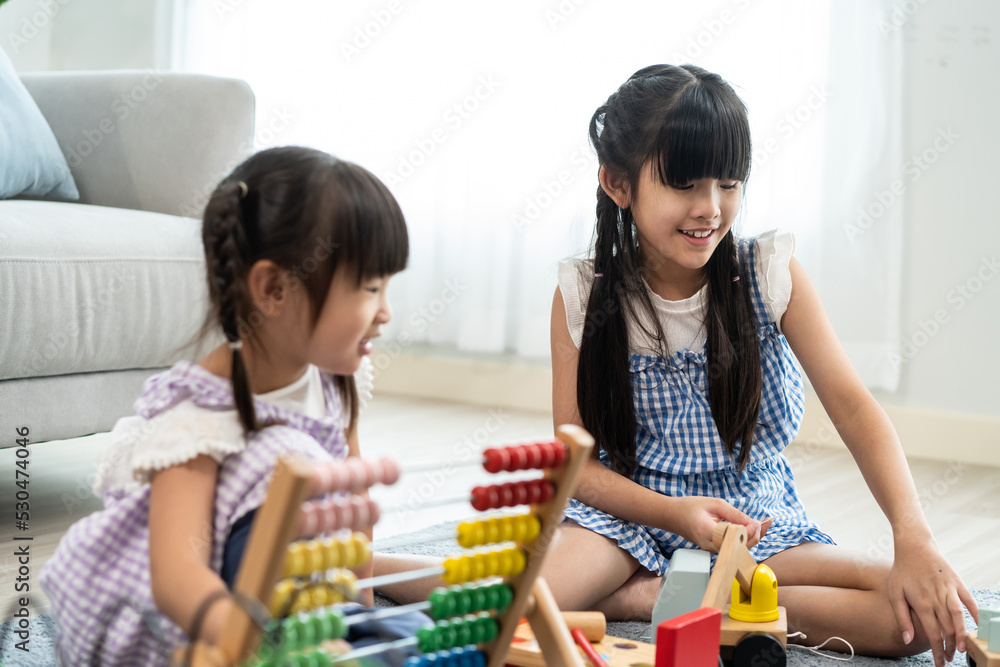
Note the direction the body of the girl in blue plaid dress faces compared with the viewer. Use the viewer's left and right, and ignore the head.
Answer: facing the viewer

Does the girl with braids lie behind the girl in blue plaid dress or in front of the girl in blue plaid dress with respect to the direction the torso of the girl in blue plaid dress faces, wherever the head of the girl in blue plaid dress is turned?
in front

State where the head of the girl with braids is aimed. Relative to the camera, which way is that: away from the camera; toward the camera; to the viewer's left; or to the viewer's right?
to the viewer's right

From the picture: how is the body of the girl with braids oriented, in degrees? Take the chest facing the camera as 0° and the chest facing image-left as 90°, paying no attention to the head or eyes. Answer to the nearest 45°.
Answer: approximately 270°

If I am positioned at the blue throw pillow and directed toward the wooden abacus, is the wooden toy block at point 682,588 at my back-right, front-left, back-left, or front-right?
front-left

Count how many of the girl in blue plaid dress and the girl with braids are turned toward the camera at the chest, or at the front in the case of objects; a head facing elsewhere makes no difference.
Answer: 1
